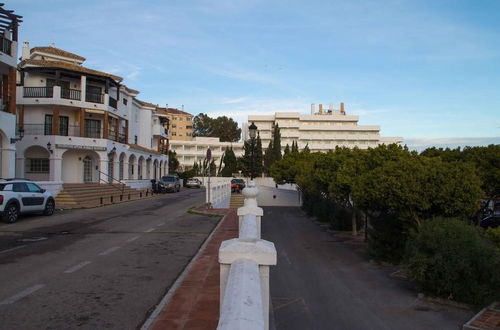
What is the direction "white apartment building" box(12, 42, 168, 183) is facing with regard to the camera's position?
facing the viewer and to the right of the viewer

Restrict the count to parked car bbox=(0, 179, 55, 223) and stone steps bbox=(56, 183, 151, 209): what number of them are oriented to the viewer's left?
0

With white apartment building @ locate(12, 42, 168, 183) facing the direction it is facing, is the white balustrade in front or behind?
in front

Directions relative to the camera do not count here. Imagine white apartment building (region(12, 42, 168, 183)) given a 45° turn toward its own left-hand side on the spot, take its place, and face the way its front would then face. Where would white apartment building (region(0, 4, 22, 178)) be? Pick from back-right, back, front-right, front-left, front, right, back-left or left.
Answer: right

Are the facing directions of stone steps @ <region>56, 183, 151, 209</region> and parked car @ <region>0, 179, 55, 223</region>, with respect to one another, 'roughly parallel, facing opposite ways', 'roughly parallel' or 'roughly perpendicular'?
roughly perpendicular

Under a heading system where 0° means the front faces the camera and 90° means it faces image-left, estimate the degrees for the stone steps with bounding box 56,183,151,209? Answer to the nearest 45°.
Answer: approximately 315°

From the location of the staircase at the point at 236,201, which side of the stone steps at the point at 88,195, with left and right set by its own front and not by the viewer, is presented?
front

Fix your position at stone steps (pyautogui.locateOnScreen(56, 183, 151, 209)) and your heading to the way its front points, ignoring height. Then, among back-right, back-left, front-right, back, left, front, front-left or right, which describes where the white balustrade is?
front-right

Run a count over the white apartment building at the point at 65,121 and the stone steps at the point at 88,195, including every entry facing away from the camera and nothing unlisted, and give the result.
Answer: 0

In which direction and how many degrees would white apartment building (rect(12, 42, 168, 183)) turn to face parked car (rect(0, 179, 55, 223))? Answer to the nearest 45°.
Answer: approximately 45° to its right
